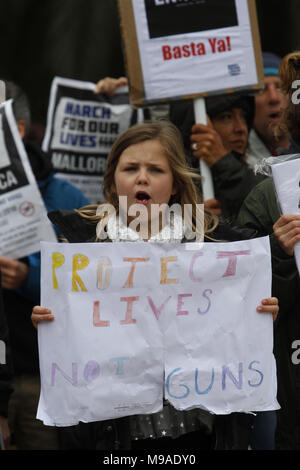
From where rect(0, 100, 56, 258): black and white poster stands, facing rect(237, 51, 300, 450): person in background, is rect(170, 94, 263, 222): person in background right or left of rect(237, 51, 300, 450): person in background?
left

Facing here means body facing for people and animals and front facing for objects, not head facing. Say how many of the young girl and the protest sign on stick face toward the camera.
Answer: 2

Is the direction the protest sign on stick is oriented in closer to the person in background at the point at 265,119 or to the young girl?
the young girl

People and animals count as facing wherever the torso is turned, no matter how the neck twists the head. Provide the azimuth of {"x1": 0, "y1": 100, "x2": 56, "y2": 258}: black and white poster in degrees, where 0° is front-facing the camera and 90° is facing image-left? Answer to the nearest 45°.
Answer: approximately 0°

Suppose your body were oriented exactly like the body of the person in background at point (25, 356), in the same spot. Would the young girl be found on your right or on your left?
on your left

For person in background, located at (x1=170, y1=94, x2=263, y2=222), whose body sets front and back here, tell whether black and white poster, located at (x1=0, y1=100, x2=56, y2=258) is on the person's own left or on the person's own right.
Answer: on the person's own right
